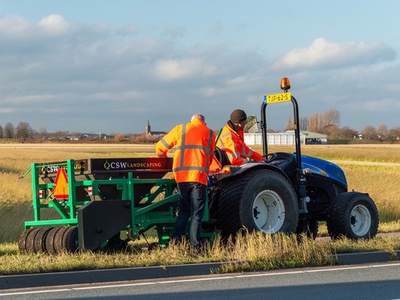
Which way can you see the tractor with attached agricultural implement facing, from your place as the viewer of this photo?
facing away from the viewer and to the right of the viewer

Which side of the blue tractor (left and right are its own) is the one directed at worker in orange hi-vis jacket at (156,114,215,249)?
back
